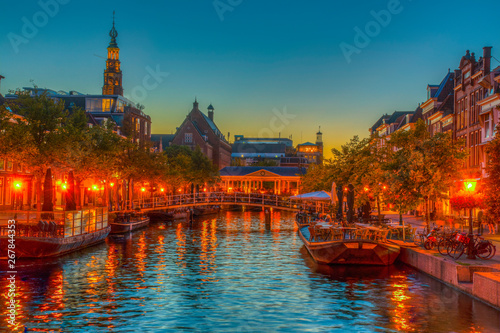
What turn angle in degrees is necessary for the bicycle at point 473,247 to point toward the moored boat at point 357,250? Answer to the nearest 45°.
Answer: approximately 45° to its right

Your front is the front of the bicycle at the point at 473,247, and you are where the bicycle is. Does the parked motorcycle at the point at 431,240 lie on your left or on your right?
on your right

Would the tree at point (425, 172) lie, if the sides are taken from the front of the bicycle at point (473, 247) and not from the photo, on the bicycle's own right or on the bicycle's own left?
on the bicycle's own right

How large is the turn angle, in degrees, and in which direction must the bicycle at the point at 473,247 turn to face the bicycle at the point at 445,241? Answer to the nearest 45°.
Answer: approximately 45° to its right

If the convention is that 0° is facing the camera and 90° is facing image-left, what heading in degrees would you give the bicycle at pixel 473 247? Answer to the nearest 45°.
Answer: approximately 90°

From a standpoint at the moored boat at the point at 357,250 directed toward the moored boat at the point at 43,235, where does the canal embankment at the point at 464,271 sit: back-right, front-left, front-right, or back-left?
back-left
